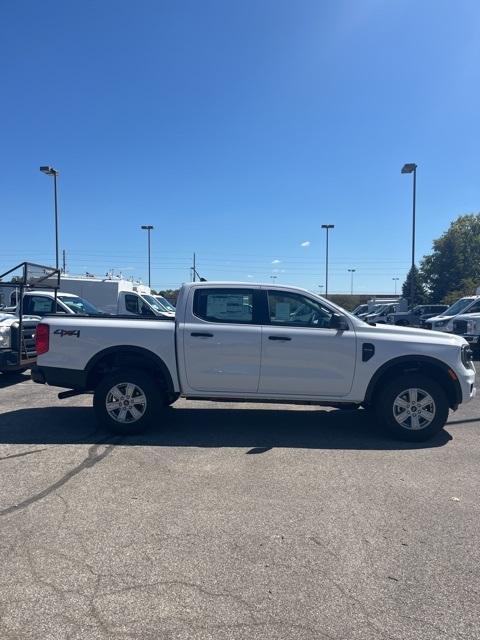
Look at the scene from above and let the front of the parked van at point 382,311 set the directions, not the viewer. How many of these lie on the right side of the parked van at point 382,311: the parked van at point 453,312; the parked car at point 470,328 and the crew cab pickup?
0

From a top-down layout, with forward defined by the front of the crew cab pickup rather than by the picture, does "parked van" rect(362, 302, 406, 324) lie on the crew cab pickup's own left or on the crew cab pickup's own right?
on the crew cab pickup's own left

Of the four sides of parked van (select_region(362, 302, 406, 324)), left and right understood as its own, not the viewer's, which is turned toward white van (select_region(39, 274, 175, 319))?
front

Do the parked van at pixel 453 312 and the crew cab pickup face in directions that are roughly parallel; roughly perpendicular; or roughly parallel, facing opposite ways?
roughly parallel, facing opposite ways

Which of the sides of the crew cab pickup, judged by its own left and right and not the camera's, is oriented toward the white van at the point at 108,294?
left

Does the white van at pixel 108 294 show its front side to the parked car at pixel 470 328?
yes

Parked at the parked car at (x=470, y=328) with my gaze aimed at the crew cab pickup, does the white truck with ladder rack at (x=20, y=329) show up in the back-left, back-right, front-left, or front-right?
front-right

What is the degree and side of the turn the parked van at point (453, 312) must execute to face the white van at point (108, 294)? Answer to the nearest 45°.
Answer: approximately 45° to its right

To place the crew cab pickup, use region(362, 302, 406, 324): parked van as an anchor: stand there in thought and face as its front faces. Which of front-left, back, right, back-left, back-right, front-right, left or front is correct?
front-left

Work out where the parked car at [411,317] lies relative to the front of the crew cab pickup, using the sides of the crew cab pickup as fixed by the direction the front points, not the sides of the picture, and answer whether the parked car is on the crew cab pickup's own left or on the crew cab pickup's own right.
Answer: on the crew cab pickup's own left

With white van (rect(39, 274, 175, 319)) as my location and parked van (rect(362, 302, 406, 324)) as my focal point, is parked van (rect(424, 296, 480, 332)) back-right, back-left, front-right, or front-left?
front-right

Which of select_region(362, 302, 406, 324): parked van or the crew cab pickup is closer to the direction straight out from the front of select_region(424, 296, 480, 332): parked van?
the crew cab pickup

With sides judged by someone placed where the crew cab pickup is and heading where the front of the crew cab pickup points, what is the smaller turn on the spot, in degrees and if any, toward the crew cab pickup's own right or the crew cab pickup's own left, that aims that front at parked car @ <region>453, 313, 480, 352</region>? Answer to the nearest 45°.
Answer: approximately 45° to the crew cab pickup's own left

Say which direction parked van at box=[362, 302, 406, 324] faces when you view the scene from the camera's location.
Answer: facing the viewer and to the left of the viewer

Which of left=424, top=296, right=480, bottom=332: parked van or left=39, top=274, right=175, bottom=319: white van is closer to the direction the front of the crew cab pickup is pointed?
the parked van

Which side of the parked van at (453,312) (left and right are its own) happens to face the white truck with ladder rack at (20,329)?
front

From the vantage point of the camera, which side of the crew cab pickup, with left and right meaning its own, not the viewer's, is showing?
right

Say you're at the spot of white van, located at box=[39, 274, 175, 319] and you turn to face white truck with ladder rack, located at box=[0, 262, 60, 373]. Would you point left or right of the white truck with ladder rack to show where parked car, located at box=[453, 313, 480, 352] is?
left

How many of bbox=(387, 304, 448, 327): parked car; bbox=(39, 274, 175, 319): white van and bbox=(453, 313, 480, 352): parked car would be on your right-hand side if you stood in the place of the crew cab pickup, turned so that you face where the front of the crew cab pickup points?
0

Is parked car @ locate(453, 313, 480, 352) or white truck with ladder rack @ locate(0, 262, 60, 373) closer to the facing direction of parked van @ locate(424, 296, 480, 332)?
the white truck with ladder rack
